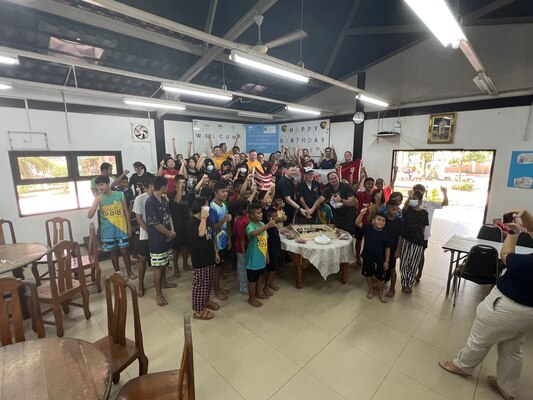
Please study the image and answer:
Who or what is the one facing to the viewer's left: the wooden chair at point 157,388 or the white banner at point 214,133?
the wooden chair

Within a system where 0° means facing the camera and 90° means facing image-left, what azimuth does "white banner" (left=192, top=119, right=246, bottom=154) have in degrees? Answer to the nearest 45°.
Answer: approximately 0°

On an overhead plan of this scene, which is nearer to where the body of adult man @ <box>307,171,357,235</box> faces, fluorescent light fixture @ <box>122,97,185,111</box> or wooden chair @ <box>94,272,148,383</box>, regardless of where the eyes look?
the wooden chair

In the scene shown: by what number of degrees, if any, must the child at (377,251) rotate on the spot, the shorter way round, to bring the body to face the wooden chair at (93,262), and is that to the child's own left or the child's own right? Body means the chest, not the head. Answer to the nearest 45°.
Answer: approximately 90° to the child's own right

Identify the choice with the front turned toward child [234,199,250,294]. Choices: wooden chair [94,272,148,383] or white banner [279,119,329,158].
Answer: the white banner

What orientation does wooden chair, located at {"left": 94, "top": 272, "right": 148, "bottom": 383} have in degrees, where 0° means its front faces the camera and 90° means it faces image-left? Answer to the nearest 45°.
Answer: approximately 45°

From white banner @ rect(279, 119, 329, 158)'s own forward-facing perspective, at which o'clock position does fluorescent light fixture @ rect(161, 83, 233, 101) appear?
The fluorescent light fixture is roughly at 1 o'clock from the white banner.

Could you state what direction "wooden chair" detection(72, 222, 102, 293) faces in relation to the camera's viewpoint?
facing to the left of the viewer
